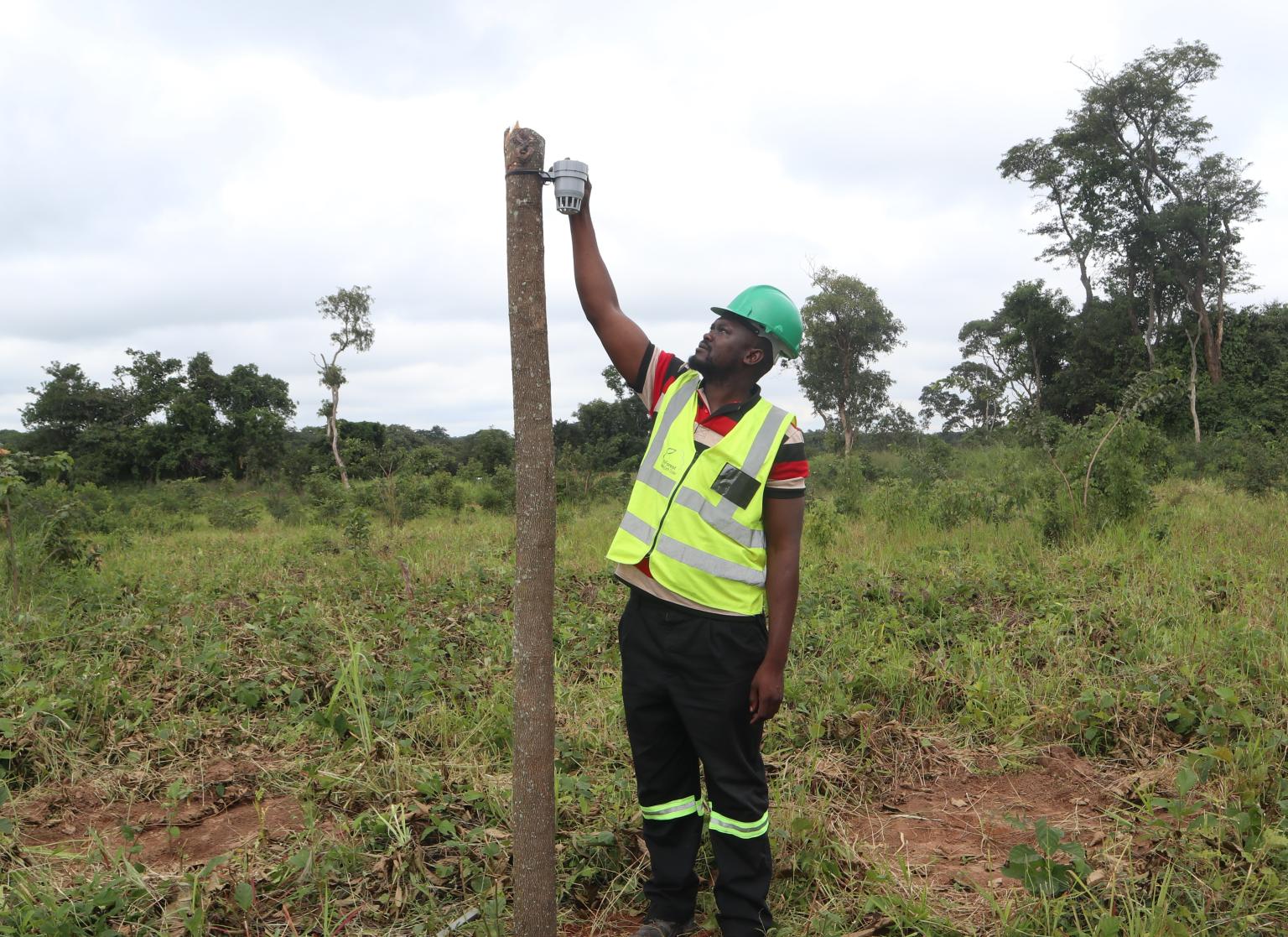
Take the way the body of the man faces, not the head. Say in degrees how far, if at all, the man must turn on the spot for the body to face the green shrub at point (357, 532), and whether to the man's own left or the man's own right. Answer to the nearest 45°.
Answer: approximately 90° to the man's own right

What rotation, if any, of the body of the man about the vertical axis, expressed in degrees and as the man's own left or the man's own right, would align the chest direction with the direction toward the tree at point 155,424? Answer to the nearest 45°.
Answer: approximately 90° to the man's own right

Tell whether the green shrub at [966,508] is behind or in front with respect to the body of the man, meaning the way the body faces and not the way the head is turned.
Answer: behind

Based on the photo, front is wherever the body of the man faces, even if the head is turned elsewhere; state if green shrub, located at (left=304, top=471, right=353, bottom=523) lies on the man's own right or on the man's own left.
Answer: on the man's own right

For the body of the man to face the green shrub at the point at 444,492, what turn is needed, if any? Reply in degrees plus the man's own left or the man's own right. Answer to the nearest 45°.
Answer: approximately 135° to the man's own right

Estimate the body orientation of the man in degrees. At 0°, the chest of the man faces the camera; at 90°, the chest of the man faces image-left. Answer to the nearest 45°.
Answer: approximately 45°

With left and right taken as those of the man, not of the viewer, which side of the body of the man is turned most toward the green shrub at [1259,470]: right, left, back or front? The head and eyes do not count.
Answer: back

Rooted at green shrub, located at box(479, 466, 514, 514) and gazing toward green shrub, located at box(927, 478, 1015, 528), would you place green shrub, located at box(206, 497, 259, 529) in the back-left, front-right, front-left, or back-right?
back-right

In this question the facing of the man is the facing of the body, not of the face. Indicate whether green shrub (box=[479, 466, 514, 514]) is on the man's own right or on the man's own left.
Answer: on the man's own right

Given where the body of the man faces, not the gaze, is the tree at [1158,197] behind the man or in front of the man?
behind

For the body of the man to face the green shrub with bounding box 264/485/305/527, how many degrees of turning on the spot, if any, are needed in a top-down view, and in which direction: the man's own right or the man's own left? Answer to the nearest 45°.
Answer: approximately 90° to the man's own right
